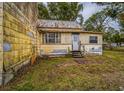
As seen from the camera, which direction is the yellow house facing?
toward the camera

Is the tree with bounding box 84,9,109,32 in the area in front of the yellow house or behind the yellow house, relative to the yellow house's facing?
behind

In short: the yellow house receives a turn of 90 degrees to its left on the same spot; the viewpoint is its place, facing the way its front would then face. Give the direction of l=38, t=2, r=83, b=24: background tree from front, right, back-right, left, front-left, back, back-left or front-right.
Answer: left
